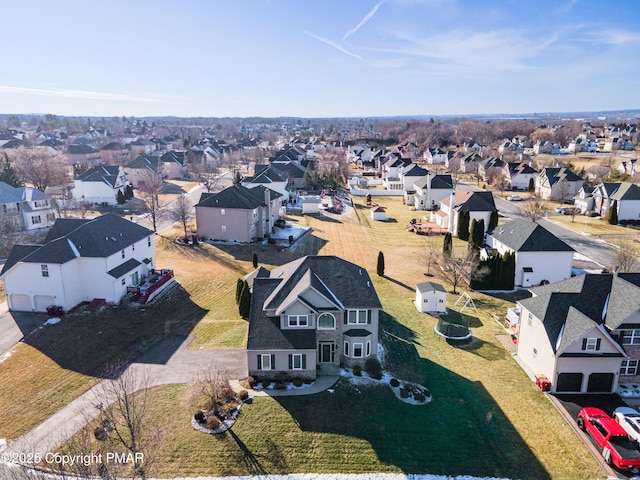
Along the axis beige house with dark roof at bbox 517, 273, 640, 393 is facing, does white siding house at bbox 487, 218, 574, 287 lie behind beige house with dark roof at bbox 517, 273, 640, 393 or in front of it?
behind

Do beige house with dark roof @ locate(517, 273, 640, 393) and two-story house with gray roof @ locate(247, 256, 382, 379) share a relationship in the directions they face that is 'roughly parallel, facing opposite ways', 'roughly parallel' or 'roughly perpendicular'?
roughly parallel

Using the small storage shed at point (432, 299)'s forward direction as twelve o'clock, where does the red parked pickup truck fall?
The red parked pickup truck is roughly at 11 o'clock from the small storage shed.

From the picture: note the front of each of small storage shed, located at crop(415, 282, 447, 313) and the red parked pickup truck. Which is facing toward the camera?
the small storage shed

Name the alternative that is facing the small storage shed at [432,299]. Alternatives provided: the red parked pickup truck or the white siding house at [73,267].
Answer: the red parked pickup truck

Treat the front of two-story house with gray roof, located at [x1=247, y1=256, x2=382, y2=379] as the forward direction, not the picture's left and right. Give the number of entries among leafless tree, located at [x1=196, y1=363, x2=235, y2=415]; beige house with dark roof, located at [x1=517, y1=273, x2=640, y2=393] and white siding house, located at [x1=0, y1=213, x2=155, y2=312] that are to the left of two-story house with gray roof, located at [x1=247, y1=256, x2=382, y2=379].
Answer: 1

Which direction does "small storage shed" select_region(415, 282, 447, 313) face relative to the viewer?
toward the camera

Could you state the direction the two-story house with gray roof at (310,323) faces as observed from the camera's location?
facing the viewer

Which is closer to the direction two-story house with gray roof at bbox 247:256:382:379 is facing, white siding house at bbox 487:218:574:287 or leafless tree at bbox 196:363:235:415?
the leafless tree

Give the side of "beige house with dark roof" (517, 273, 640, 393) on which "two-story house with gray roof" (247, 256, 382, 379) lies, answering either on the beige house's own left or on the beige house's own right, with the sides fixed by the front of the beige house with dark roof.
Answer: on the beige house's own right

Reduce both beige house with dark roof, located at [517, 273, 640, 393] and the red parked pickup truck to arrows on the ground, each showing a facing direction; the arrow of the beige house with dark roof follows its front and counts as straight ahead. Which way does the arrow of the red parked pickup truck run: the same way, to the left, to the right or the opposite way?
the opposite way

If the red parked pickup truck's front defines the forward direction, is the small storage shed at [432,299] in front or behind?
in front
